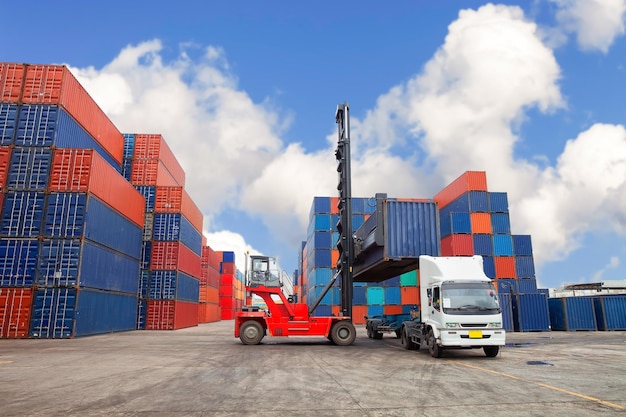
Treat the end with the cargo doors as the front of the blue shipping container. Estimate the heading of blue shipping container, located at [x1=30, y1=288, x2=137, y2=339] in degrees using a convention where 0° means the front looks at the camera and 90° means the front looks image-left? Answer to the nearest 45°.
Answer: approximately 45°

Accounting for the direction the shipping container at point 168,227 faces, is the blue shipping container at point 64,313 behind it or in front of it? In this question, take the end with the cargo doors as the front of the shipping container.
in front

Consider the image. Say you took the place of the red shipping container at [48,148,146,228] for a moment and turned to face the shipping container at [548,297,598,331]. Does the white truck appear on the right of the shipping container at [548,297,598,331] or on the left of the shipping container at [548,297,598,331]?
right

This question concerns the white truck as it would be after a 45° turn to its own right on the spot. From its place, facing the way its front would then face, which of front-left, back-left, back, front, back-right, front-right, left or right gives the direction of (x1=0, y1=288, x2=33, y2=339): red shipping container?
right

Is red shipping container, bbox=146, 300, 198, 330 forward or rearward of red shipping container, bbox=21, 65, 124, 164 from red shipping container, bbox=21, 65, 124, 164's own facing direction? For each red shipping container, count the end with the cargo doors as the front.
rearward
